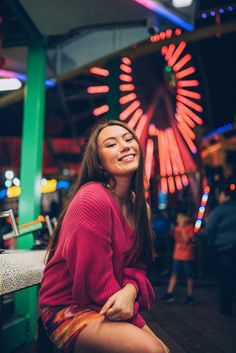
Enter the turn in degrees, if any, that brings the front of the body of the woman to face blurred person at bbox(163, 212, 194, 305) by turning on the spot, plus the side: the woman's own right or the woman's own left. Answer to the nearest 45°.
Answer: approximately 135° to the woman's own left

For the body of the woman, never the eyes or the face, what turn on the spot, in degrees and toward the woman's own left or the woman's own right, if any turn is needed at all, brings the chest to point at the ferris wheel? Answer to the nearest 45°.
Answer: approximately 135° to the woman's own left

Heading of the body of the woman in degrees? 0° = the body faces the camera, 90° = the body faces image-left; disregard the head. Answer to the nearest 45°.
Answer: approximately 315°

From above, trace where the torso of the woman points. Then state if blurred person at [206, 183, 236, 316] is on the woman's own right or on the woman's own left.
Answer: on the woman's own left
